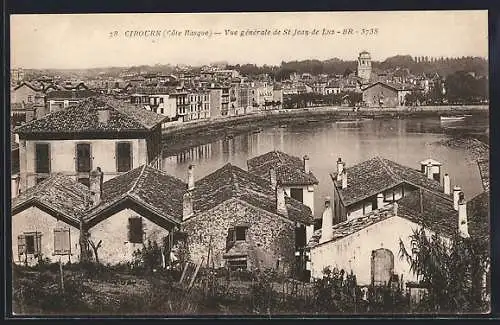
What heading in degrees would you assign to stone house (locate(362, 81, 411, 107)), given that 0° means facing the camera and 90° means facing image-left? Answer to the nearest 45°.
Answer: approximately 0°
